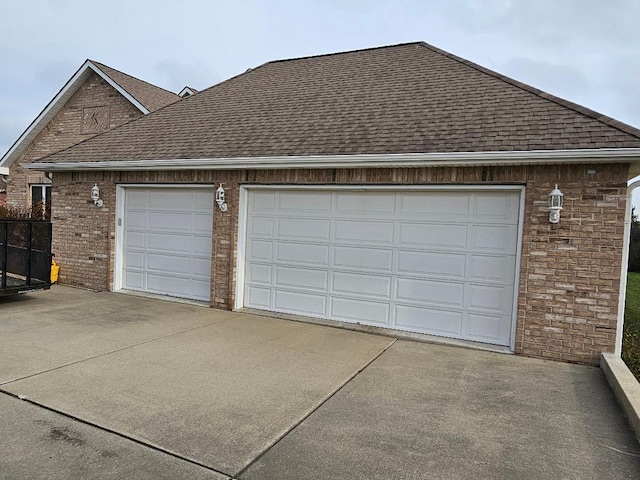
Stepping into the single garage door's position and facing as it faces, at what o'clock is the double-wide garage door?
The double-wide garage door is roughly at 9 o'clock from the single garage door.

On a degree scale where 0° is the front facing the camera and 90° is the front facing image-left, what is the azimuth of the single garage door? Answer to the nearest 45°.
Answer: approximately 45°

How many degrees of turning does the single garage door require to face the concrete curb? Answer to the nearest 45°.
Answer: approximately 90° to its left
